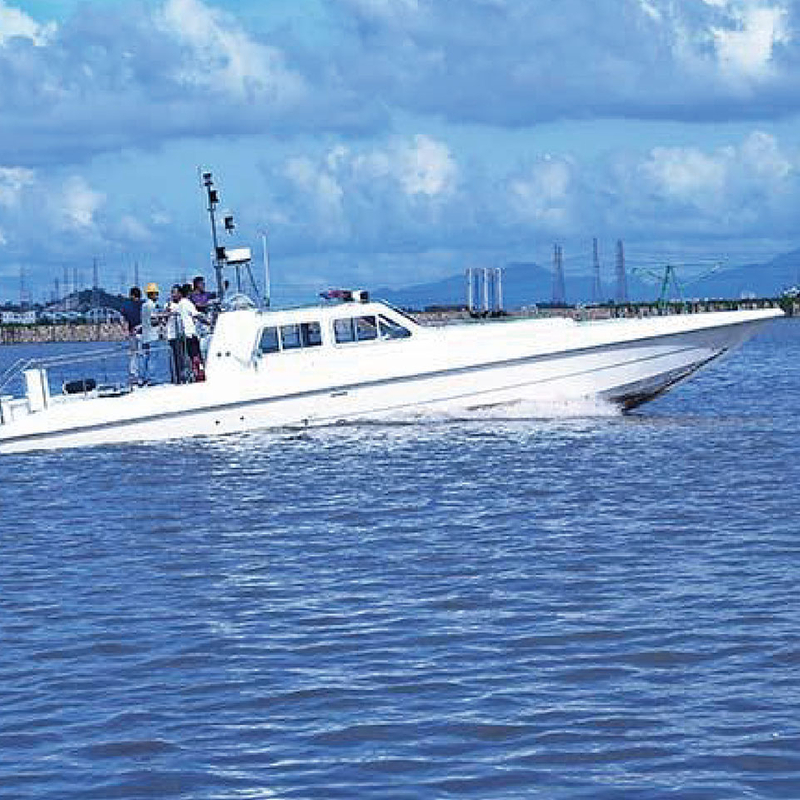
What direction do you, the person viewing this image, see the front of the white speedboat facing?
facing to the right of the viewer
